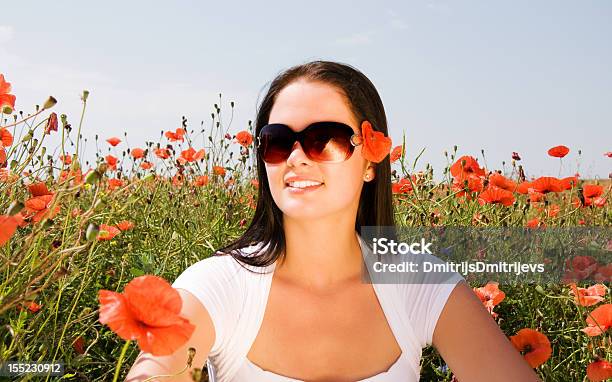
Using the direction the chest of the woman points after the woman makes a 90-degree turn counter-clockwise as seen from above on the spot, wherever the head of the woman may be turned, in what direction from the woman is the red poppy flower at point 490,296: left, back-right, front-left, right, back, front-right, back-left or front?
front-left

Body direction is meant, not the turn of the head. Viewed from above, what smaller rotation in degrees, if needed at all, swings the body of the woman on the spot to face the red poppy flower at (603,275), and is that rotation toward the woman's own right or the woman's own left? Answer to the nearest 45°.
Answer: approximately 135° to the woman's own left

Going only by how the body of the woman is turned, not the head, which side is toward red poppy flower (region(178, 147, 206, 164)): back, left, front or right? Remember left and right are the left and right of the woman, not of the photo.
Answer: back

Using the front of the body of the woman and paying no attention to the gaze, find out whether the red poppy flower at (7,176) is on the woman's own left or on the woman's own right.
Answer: on the woman's own right

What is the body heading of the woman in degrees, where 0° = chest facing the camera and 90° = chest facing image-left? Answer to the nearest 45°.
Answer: approximately 0°

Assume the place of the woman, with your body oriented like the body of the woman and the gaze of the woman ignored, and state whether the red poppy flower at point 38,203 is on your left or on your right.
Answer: on your right
